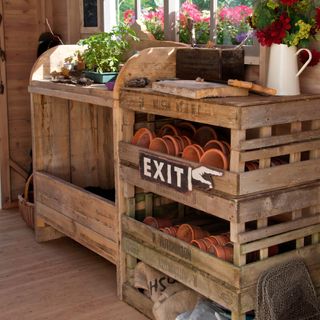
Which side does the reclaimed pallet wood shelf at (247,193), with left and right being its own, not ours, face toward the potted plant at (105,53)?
right

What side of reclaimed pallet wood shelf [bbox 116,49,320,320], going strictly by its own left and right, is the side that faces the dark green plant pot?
right

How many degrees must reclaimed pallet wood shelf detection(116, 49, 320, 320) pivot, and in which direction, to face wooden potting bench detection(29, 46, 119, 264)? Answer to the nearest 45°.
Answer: approximately 90° to its right

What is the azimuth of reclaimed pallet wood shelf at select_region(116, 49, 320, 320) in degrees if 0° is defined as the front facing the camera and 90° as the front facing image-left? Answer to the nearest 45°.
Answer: approximately 45°
